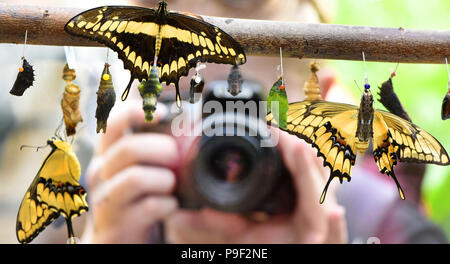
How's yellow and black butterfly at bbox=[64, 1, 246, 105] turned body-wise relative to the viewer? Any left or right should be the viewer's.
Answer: facing away from the viewer
